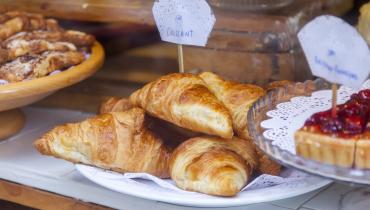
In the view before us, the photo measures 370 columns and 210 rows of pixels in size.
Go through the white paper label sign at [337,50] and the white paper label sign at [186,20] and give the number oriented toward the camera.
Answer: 2

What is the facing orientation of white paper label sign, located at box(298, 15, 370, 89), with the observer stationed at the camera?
facing the viewer

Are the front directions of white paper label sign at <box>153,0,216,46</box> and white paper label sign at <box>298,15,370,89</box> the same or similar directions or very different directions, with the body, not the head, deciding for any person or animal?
same or similar directions

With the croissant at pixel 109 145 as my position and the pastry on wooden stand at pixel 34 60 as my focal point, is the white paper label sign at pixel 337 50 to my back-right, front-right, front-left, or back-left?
back-right

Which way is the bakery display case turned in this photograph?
toward the camera
